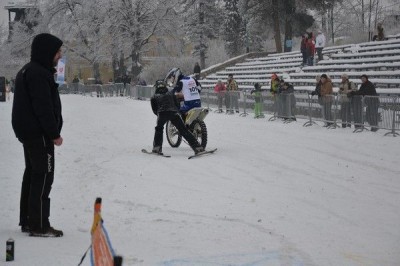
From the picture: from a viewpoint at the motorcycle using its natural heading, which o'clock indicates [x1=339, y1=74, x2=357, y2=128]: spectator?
The spectator is roughly at 3 o'clock from the motorcycle.

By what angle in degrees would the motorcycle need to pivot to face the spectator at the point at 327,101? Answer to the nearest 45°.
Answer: approximately 90° to its right

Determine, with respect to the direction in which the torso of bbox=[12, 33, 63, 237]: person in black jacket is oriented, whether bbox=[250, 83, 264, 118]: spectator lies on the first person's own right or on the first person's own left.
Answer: on the first person's own left

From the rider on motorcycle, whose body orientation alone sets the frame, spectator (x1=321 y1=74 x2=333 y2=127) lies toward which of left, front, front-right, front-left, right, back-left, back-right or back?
right

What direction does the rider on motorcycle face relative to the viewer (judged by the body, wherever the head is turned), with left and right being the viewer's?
facing away from the viewer and to the left of the viewer

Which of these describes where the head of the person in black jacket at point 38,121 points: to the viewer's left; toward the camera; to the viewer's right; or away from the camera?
to the viewer's right

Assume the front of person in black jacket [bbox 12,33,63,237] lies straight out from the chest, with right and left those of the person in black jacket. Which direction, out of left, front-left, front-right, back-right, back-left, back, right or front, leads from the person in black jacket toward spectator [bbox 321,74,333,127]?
front-left

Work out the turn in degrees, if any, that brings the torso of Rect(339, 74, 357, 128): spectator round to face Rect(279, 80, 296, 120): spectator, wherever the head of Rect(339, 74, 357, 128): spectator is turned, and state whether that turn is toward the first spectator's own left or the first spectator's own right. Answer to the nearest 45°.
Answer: approximately 90° to the first spectator's own right

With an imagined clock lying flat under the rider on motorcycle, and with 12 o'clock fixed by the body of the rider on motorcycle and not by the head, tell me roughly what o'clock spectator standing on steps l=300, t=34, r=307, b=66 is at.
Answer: The spectator standing on steps is roughly at 2 o'clock from the rider on motorcycle.

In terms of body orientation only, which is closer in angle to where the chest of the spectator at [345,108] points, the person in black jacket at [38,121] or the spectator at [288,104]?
the person in black jacket

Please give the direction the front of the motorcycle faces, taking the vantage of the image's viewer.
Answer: facing away from the viewer and to the left of the viewer

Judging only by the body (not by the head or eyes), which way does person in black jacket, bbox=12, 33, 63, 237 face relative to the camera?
to the viewer's right

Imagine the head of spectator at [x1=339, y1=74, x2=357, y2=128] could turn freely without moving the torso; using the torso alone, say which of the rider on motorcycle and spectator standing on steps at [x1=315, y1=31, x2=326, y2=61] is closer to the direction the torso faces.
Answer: the rider on motorcycle
